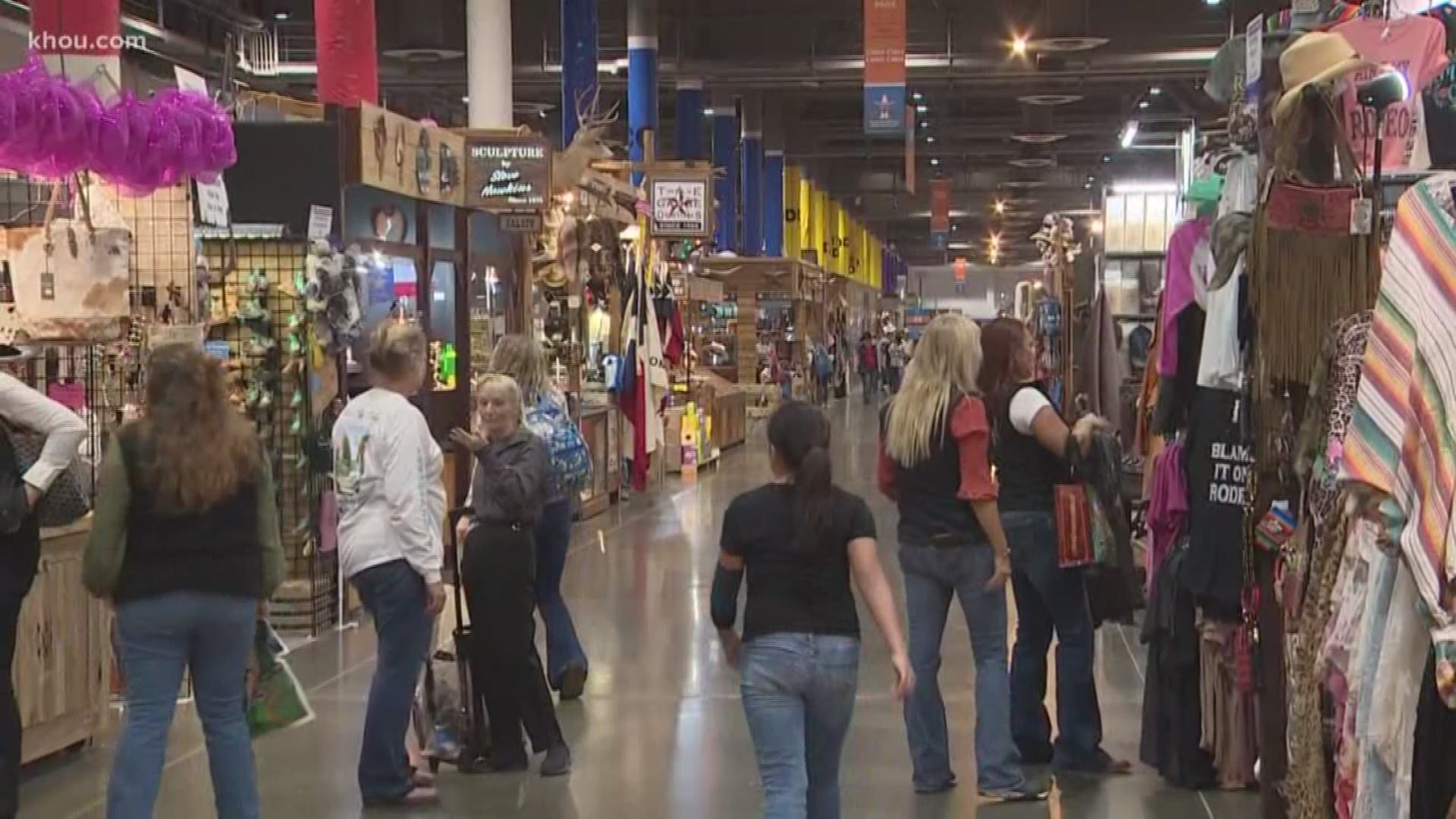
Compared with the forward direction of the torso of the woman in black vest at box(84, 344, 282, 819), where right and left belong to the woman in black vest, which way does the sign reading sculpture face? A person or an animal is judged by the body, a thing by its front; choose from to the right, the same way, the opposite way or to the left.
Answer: the opposite way

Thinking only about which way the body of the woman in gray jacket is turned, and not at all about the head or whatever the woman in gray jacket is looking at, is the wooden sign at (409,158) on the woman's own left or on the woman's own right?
on the woman's own right

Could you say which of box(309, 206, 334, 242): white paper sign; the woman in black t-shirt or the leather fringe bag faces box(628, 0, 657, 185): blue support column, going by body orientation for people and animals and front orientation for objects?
the woman in black t-shirt

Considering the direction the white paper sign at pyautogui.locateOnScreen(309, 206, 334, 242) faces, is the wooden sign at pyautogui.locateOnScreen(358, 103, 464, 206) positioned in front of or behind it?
behind

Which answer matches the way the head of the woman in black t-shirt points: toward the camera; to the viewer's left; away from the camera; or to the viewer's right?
away from the camera

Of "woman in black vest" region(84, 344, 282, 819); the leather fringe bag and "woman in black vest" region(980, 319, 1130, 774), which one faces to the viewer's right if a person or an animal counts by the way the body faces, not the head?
"woman in black vest" region(980, 319, 1130, 774)

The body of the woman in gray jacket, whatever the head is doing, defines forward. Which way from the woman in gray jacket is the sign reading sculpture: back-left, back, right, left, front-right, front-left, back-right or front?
back-right

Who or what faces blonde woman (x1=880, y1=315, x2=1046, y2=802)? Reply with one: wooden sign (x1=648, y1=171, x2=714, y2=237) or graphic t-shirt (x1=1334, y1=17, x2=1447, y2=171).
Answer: the wooden sign

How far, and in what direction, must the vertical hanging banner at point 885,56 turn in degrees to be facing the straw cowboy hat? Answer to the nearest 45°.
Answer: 0° — it already faces it

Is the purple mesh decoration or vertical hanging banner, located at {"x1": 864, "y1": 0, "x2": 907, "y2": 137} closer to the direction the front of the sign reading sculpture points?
the purple mesh decoration

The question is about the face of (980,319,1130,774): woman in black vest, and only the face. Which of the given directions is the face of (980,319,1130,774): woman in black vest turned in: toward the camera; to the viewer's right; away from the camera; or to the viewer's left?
to the viewer's right
